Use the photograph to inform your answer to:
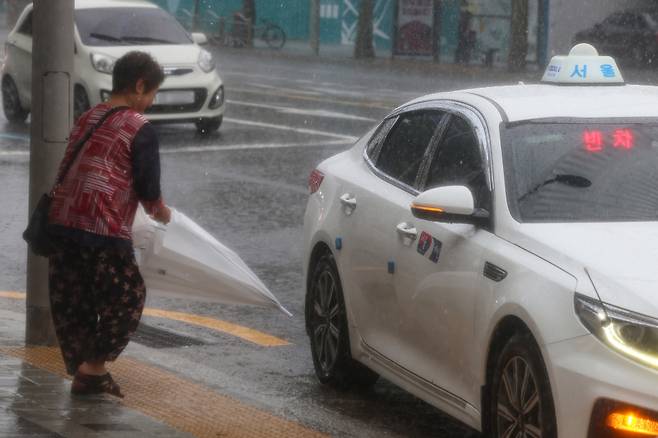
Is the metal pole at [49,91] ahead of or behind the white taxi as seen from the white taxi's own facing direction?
behind

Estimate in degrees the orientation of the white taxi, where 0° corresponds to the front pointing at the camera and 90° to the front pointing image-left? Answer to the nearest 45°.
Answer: approximately 315°

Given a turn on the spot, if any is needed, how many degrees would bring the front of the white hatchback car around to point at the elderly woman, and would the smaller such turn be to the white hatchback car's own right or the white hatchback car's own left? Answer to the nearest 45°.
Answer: approximately 45° to the white hatchback car's own right

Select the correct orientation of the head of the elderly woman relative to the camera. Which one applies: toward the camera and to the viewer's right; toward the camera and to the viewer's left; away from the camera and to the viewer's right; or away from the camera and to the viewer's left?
away from the camera and to the viewer's right

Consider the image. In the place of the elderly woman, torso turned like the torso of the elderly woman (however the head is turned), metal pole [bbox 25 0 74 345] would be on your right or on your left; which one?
on your left
